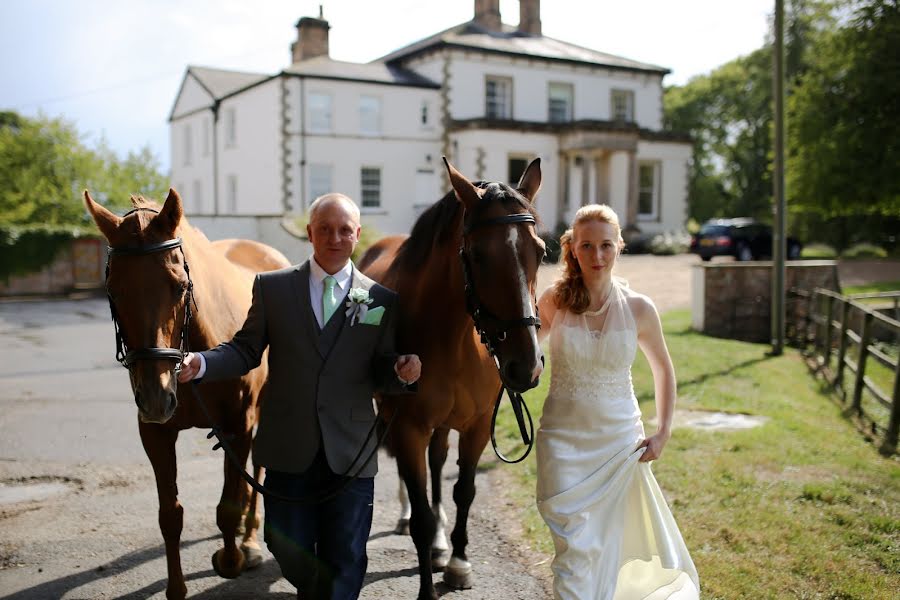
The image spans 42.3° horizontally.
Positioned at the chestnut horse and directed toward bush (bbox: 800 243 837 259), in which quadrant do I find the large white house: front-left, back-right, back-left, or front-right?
front-left

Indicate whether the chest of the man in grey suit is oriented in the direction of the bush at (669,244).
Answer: no

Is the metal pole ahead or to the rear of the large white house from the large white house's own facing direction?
ahead

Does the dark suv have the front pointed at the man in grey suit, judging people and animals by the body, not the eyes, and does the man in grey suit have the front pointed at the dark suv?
no

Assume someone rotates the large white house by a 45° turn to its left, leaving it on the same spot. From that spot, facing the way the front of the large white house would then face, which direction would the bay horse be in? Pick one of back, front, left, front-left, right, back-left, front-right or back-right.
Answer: right

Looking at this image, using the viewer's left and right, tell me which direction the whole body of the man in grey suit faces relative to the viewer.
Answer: facing the viewer

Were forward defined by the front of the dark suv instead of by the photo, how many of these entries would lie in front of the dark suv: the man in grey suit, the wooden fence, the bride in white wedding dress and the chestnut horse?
0

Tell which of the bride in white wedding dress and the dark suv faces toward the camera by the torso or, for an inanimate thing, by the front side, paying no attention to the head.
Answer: the bride in white wedding dress

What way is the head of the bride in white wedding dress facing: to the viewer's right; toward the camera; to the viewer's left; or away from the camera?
toward the camera

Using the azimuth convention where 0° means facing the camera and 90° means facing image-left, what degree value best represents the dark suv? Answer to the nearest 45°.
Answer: approximately 225°

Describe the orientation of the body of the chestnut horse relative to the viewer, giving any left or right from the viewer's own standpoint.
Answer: facing the viewer and to the left of the viewer

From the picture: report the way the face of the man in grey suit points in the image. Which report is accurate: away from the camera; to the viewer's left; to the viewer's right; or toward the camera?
toward the camera

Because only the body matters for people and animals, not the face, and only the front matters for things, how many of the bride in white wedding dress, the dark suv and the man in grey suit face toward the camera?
2

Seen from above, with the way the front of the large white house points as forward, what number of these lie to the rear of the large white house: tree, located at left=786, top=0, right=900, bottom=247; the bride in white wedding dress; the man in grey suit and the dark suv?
0

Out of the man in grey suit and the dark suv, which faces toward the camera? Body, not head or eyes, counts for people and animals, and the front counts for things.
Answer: the man in grey suit

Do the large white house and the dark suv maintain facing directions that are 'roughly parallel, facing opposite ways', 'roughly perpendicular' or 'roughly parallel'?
roughly perpendicular
